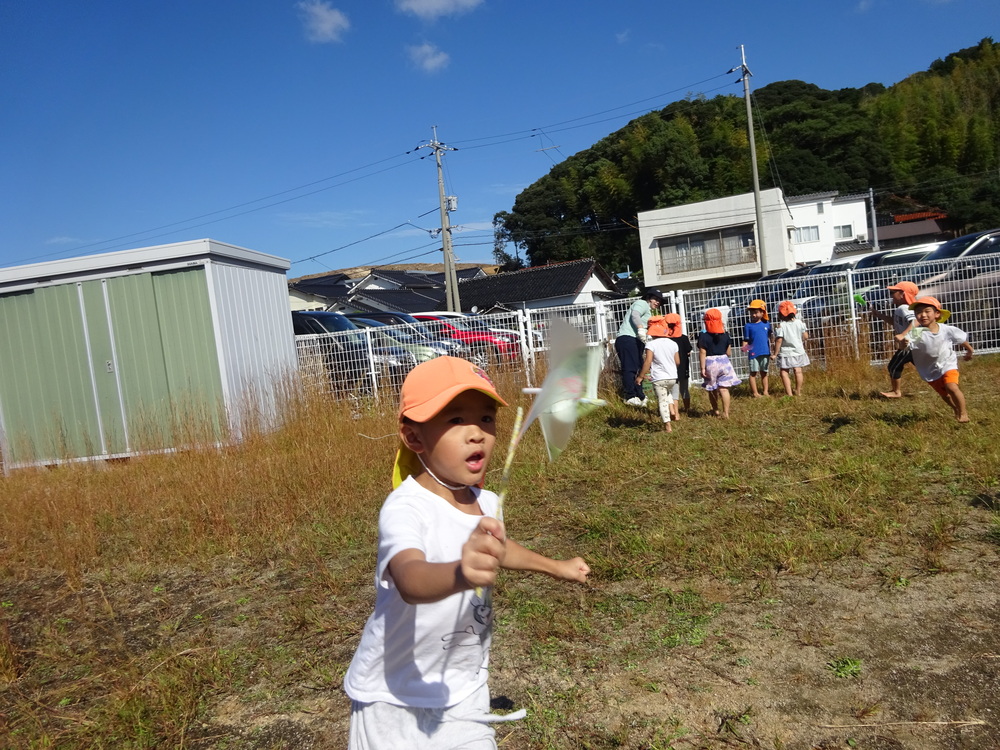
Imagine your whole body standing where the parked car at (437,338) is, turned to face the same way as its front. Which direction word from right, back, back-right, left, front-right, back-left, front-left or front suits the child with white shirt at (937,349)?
front

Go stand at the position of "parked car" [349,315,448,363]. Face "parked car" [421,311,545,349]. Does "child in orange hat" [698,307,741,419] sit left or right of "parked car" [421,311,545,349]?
right

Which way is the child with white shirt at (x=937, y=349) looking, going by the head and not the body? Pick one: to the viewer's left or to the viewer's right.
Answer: to the viewer's left

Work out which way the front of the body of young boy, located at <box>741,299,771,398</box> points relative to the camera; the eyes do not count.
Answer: toward the camera

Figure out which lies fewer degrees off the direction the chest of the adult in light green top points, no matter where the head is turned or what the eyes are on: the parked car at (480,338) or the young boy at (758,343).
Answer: the young boy

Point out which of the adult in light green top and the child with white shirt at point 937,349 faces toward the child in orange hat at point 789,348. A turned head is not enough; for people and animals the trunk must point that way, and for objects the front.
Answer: the adult in light green top

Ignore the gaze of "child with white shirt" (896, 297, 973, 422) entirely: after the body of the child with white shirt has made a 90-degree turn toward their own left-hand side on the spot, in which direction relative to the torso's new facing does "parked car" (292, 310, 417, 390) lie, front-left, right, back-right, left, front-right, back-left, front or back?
back-right

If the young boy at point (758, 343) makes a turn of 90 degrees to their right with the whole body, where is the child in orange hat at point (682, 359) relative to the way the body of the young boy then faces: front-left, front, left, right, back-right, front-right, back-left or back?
front-left

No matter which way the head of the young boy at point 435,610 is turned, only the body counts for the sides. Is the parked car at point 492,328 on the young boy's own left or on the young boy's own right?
on the young boy's own left

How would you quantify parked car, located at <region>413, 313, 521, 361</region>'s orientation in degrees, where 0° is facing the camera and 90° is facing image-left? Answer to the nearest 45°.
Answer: approximately 315°

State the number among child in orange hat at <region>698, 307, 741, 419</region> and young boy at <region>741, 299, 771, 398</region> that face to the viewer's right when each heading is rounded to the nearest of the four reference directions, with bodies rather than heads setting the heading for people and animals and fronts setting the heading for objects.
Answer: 0

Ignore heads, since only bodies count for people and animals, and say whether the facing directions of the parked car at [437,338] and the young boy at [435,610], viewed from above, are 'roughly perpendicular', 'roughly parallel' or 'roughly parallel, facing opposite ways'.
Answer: roughly parallel
